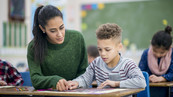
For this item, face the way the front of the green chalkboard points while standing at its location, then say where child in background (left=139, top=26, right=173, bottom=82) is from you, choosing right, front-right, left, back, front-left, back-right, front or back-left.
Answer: front

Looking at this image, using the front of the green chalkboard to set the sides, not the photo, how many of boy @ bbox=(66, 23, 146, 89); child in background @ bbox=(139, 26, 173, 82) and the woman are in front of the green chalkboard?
3

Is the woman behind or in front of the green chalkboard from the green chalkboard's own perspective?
in front

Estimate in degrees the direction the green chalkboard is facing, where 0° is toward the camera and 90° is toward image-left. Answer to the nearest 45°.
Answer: approximately 0°

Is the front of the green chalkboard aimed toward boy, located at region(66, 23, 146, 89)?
yes
